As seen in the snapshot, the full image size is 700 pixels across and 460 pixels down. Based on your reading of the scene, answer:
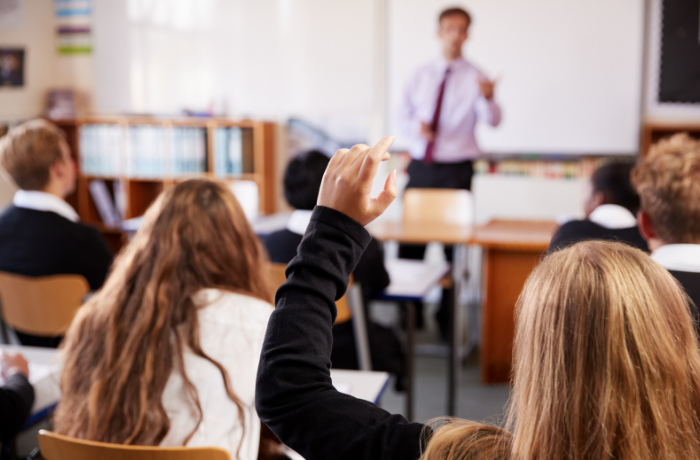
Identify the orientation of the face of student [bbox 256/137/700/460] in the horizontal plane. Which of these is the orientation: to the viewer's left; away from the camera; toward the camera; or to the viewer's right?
away from the camera

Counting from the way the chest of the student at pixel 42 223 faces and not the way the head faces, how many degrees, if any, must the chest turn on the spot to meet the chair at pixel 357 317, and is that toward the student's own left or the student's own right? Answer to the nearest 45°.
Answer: approximately 90° to the student's own right

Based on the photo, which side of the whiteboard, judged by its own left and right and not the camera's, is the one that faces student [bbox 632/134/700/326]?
front

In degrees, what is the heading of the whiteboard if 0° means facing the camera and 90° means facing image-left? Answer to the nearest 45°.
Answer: approximately 0°

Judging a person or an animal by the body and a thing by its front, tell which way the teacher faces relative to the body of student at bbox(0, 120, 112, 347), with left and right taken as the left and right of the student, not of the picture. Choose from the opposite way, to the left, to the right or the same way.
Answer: the opposite way

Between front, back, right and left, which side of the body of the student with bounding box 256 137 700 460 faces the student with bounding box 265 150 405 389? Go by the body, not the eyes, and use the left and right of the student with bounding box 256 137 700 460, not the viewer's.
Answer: front

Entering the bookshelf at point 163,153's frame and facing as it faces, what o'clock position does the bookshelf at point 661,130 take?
the bookshelf at point 661,130 is roughly at 10 o'clock from the bookshelf at point 163,153.

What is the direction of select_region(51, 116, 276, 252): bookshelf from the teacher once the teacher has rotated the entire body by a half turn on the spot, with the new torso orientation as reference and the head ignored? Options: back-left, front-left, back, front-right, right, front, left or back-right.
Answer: left

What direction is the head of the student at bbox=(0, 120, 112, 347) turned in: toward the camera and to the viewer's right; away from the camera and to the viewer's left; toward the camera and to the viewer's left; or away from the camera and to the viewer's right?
away from the camera and to the viewer's right

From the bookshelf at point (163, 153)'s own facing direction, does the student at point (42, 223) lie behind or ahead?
ahead

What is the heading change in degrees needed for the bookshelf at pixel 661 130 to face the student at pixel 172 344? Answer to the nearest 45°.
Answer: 0° — it already faces them

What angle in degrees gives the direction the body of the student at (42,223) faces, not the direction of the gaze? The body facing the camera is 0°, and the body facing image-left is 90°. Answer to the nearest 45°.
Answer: approximately 225°

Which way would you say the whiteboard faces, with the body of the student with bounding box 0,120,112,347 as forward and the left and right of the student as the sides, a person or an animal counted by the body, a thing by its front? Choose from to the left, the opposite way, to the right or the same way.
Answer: the opposite way
